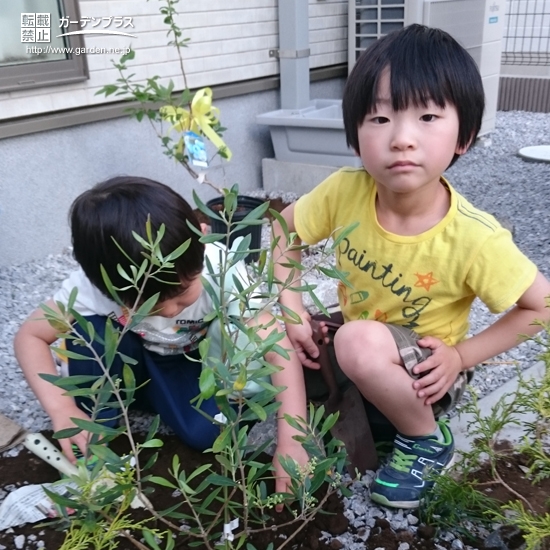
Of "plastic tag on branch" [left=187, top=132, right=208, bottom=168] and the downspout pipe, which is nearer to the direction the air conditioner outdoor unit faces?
the plastic tag on branch

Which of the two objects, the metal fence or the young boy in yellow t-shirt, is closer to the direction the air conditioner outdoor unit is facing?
the young boy in yellow t-shirt

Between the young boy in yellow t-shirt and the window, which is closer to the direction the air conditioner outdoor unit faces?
the young boy in yellow t-shirt

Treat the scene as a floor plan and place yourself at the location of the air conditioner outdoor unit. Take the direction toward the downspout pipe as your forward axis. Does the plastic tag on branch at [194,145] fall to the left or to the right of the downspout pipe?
left

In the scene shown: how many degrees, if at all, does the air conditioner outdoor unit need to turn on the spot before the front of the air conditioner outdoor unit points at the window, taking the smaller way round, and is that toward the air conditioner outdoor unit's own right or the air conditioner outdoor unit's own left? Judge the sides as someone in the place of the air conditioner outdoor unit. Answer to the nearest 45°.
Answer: approximately 90° to the air conditioner outdoor unit's own right

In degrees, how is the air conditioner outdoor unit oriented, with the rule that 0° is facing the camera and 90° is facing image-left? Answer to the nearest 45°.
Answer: approximately 315°

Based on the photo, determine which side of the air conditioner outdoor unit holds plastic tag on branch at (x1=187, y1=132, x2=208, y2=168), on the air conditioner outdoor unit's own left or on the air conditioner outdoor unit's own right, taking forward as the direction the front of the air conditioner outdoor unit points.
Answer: on the air conditioner outdoor unit's own right

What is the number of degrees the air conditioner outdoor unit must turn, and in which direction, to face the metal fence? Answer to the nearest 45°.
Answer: approximately 135° to its left

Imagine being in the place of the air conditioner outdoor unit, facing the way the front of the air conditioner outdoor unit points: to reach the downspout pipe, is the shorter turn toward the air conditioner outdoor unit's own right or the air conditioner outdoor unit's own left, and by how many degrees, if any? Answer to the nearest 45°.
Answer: approximately 90° to the air conditioner outdoor unit's own right

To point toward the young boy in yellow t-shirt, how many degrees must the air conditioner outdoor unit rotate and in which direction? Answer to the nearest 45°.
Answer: approximately 45° to its right
